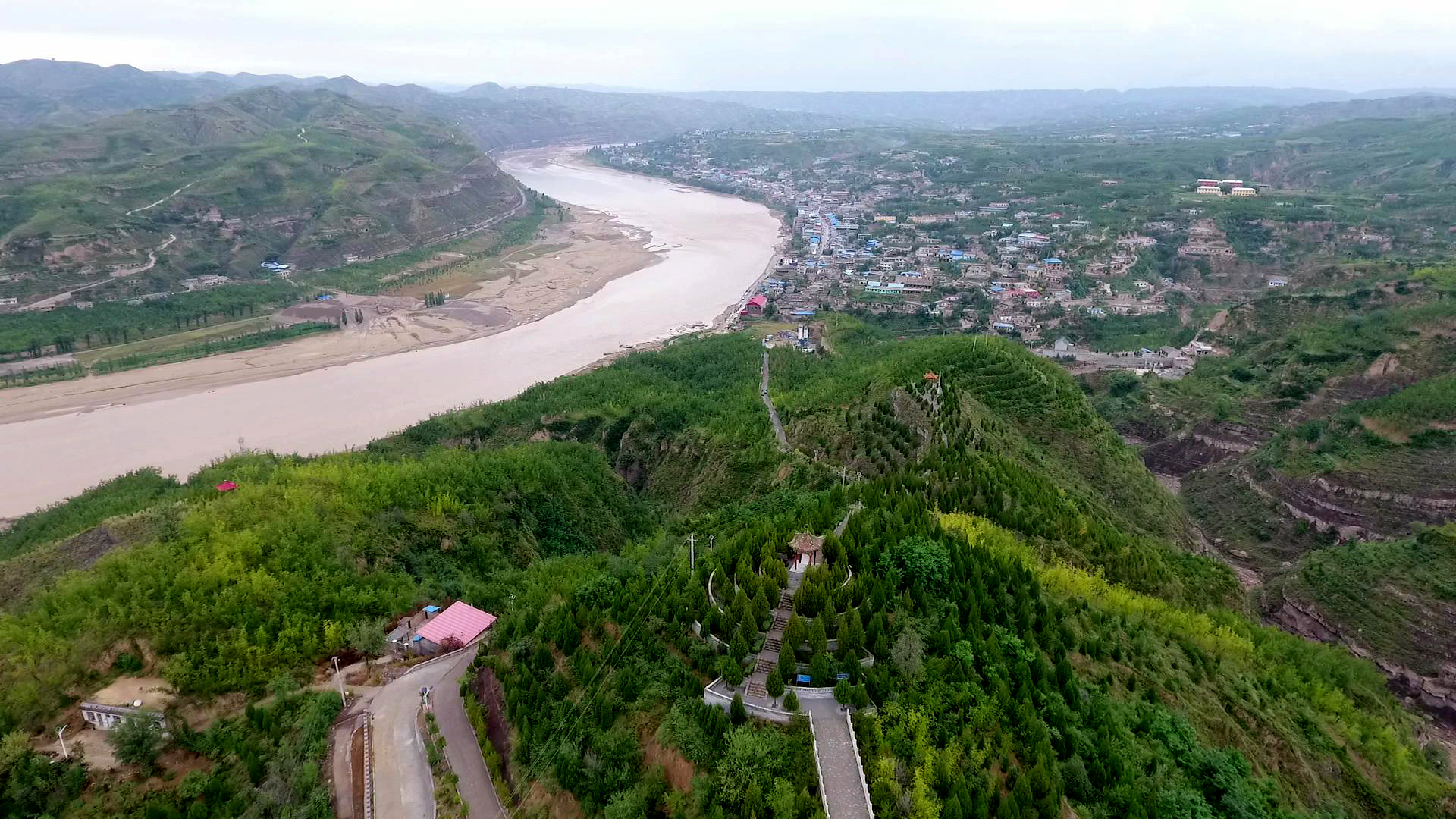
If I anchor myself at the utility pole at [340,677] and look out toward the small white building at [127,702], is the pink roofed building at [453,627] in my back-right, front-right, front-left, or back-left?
back-right

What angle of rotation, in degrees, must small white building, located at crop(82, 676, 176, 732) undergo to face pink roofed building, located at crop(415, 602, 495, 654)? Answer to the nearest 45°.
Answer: approximately 90° to its left

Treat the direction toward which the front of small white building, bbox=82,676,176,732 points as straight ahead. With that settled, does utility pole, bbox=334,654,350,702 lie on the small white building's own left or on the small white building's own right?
on the small white building's own left

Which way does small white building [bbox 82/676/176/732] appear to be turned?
toward the camera

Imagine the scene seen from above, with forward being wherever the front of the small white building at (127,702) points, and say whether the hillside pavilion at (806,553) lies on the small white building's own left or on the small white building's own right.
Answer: on the small white building's own left
